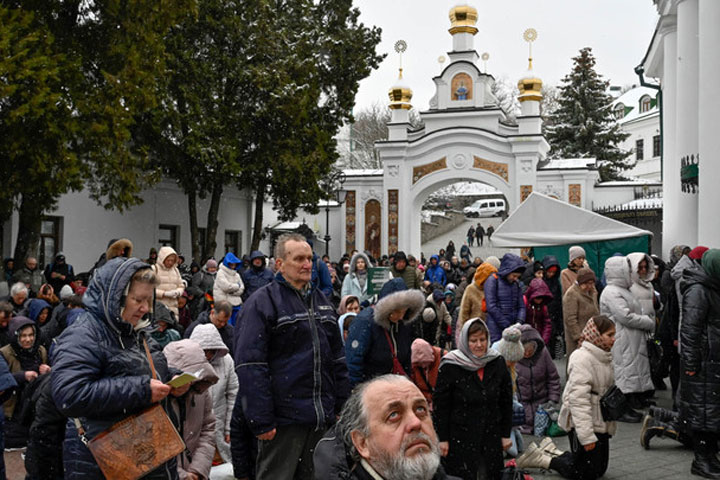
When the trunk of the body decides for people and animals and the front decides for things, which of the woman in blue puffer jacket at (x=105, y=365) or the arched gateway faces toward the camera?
the arched gateway

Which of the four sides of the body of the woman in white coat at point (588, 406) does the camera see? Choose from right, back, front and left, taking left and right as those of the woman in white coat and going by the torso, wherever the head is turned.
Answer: right

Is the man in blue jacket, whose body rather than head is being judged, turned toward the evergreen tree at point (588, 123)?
no

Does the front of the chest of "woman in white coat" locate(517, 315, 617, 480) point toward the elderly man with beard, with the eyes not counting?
no

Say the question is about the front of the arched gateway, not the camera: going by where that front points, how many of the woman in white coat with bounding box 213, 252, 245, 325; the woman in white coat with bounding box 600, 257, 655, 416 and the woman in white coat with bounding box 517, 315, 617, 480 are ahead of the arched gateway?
3

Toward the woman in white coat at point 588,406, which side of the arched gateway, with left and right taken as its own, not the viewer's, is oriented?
front

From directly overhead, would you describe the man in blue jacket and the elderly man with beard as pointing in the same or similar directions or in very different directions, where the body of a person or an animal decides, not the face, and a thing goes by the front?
same or similar directions

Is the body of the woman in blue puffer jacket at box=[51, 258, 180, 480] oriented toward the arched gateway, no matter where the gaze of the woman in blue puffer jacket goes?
no

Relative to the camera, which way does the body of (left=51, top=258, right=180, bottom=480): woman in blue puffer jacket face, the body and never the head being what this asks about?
to the viewer's right

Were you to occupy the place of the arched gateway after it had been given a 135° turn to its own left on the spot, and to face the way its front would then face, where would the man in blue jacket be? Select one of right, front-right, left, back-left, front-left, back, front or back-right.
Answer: back-right

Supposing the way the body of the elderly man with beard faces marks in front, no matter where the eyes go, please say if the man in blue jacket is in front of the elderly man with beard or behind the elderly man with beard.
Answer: behind

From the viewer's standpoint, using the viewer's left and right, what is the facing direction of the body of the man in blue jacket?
facing the viewer and to the right of the viewer

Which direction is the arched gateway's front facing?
toward the camera

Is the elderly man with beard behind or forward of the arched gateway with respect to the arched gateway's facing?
forward

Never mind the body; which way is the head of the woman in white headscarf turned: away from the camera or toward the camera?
toward the camera
